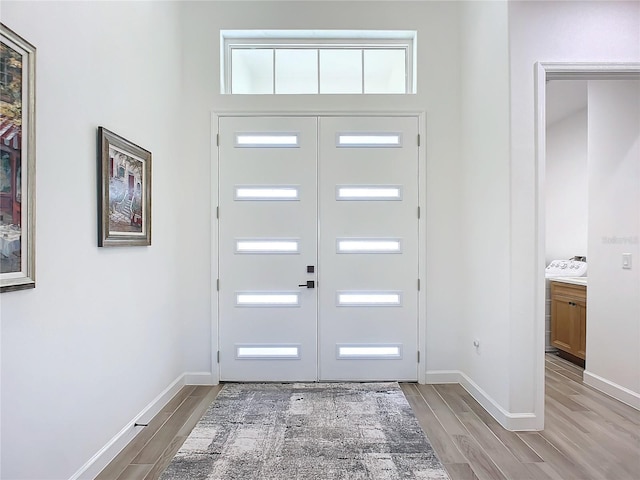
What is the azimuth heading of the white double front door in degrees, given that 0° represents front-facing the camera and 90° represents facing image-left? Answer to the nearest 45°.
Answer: approximately 0°

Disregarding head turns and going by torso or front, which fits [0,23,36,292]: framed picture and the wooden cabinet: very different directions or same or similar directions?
very different directions

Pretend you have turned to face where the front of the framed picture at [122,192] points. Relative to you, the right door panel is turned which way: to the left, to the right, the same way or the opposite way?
to the right

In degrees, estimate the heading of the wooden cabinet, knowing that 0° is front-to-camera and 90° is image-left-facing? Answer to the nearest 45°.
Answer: approximately 45°

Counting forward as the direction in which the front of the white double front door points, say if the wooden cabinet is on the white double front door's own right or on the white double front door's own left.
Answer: on the white double front door's own left

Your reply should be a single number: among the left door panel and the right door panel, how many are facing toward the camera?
2

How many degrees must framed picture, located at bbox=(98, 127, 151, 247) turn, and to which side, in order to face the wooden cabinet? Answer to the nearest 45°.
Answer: approximately 45° to its left

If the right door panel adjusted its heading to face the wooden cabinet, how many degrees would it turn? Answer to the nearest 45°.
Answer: approximately 90° to its left

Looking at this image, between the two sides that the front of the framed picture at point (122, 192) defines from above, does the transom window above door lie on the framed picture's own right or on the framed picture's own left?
on the framed picture's own left
